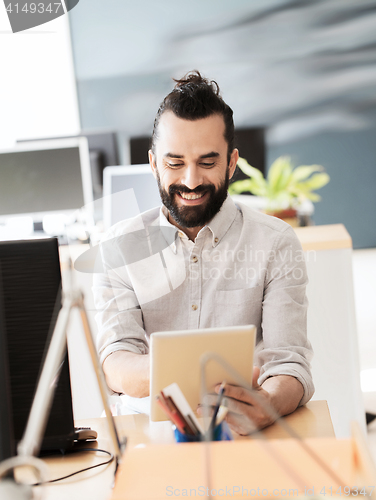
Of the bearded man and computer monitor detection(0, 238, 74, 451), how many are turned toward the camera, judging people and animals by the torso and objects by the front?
1

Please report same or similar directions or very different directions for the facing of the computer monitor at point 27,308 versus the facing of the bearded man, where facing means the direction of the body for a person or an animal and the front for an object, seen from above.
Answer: very different directions

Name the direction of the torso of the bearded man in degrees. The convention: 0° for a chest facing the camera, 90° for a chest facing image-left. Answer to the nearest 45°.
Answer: approximately 0°

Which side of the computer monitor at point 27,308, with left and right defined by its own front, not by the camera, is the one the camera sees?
back

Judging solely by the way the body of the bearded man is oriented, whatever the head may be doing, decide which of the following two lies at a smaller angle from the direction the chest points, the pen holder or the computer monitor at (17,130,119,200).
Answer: the pen holder
